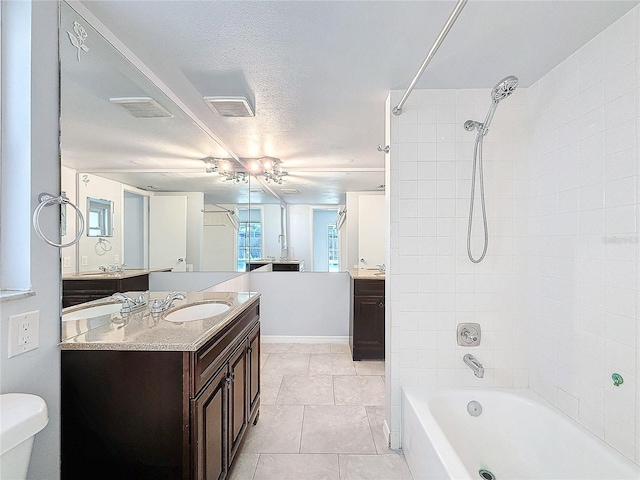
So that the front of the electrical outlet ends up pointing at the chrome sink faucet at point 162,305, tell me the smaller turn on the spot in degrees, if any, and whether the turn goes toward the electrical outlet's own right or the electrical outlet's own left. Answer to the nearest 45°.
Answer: approximately 90° to the electrical outlet's own left

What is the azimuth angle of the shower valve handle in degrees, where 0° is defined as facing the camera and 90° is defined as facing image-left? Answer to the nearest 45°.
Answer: approximately 0°

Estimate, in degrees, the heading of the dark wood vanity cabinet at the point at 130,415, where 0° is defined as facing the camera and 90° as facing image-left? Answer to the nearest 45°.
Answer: approximately 270°

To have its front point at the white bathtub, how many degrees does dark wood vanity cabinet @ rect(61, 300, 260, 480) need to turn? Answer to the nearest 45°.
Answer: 0° — it already faces it

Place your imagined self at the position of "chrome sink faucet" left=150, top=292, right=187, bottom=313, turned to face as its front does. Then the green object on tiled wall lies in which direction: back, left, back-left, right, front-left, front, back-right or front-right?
front-right

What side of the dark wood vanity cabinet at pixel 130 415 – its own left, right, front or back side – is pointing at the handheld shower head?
front

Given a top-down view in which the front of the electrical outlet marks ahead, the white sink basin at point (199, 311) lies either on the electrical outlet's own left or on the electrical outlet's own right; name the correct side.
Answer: on the electrical outlet's own left

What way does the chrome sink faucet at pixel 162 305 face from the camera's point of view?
to the viewer's right

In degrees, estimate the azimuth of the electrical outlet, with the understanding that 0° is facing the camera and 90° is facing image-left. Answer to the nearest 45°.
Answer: approximately 315°
